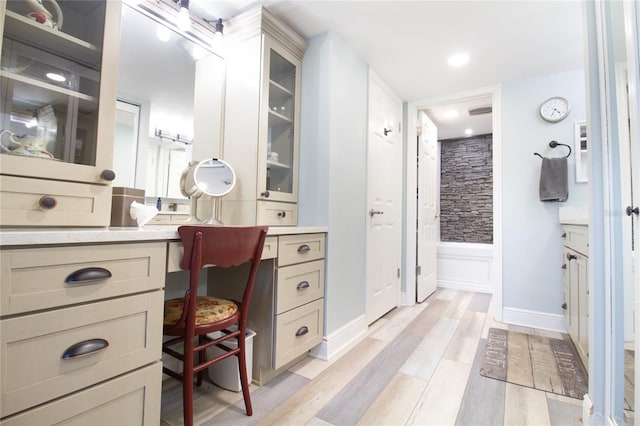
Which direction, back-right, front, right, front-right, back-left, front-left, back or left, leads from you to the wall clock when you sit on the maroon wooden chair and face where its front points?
back-right

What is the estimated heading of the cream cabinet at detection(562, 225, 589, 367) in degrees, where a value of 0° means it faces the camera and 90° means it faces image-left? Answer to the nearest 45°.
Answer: approximately 90°

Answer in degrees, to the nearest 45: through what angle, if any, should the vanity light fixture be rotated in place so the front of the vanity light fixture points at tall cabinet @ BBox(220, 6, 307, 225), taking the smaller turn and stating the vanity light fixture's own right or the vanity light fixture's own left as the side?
approximately 45° to the vanity light fixture's own left

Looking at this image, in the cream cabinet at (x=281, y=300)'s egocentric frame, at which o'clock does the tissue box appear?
The tissue box is roughly at 4 o'clock from the cream cabinet.

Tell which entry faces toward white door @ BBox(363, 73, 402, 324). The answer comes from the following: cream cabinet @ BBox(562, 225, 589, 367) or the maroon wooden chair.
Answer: the cream cabinet
